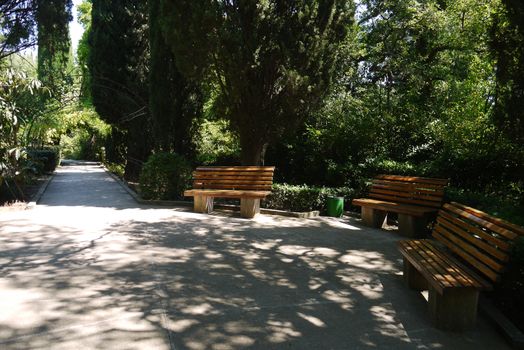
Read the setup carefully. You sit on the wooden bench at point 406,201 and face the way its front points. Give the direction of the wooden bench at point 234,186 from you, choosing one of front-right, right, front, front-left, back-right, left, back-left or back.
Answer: front-right

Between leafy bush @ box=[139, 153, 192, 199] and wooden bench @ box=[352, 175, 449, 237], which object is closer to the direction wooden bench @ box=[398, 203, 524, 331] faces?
the leafy bush

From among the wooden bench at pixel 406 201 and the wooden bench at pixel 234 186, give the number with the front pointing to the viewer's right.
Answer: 0

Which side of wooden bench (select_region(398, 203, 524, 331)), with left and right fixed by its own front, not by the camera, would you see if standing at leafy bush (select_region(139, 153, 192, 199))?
right

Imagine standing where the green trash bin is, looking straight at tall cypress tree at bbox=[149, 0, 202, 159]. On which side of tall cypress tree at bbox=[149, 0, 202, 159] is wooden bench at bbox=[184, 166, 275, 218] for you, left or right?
left

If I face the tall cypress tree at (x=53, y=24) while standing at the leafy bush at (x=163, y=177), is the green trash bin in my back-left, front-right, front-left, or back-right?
back-right

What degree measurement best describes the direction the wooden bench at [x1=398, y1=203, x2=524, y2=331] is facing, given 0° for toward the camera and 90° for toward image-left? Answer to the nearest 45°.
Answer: approximately 45°

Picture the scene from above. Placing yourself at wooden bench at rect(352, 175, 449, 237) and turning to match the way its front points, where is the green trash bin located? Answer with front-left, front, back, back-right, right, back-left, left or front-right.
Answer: right

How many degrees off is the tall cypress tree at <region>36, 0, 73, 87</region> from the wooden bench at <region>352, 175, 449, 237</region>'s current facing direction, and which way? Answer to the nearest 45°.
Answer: approximately 45° to its right

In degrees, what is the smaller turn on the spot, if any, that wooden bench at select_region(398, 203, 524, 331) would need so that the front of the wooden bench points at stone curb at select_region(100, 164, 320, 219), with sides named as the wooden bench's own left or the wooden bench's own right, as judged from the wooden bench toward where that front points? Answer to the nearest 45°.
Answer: approximately 90° to the wooden bench's own right

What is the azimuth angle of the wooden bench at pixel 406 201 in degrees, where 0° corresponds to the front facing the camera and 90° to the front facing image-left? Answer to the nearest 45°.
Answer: approximately 45°

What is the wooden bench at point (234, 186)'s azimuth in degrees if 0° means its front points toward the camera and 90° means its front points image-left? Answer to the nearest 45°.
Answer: approximately 45°
